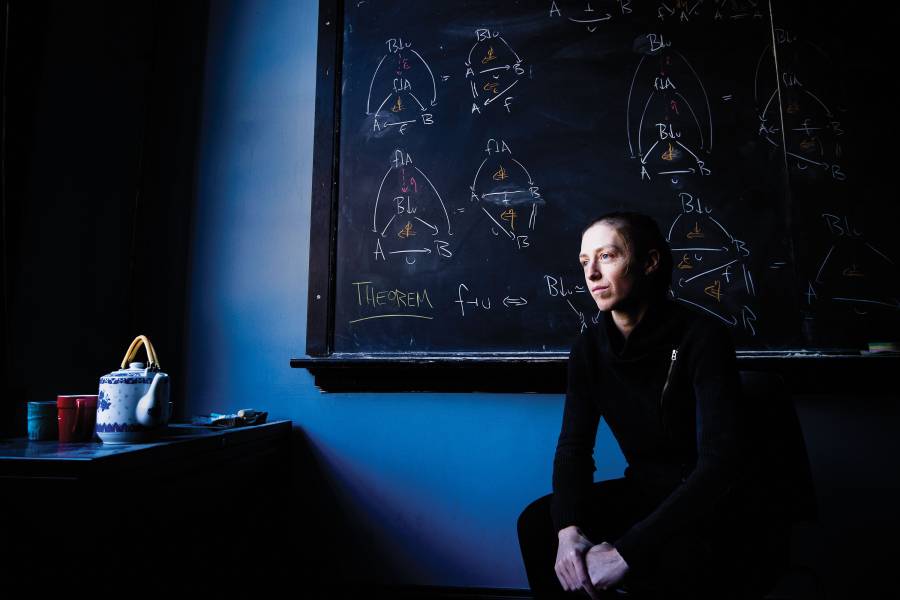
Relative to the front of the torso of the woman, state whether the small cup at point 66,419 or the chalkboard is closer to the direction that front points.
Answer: the small cup

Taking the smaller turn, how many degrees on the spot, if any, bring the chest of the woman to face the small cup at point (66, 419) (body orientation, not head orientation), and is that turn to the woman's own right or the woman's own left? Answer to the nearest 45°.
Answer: approximately 45° to the woman's own right

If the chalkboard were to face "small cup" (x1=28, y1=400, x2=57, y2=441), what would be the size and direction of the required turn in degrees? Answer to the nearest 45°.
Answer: approximately 45° to its right

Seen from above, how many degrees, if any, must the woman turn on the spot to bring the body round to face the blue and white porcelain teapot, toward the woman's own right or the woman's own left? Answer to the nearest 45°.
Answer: approximately 45° to the woman's own right

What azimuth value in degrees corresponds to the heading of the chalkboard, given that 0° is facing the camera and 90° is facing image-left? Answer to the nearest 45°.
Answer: approximately 0°

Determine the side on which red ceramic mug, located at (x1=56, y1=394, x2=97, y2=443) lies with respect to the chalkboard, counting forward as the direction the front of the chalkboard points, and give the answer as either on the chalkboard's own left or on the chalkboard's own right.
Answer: on the chalkboard's own right

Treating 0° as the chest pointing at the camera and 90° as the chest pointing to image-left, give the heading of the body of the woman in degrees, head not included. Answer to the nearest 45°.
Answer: approximately 45°
